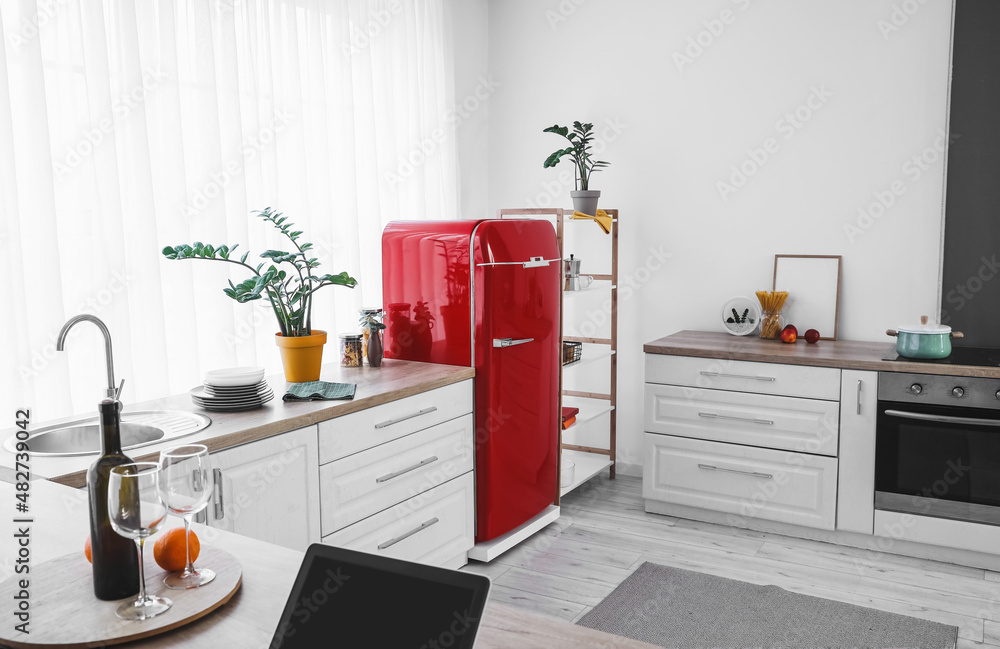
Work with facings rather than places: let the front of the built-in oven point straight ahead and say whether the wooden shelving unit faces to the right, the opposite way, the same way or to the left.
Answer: to the left

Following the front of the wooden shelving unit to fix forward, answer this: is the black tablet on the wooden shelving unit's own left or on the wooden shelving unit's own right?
on the wooden shelving unit's own right

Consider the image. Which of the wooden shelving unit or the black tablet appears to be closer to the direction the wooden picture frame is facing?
the black tablet

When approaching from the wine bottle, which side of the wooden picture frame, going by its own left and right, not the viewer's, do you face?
front

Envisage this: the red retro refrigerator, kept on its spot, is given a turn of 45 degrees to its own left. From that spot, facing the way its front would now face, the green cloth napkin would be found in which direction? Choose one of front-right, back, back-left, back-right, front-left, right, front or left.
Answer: back-right

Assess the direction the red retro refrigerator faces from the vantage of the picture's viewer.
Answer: facing the viewer and to the right of the viewer

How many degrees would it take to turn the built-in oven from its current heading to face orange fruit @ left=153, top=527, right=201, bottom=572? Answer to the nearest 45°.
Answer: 0° — it already faces it

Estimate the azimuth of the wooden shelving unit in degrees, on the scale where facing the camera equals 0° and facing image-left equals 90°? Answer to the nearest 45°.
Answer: approximately 315°

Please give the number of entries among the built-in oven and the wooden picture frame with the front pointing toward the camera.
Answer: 2

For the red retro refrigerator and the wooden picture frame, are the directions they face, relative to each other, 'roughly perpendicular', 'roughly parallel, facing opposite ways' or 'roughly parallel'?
roughly perpendicular

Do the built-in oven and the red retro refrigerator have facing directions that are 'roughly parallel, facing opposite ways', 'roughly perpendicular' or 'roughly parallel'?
roughly perpendicular

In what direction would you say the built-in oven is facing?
toward the camera
